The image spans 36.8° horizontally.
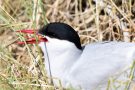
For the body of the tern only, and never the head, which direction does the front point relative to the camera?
to the viewer's left
